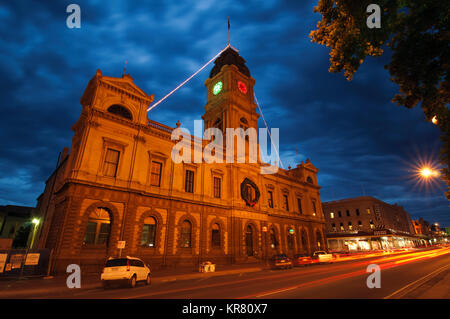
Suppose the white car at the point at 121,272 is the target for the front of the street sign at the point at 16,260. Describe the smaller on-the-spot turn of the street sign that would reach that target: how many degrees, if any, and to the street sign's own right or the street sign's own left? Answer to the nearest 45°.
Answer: approximately 45° to the street sign's own left

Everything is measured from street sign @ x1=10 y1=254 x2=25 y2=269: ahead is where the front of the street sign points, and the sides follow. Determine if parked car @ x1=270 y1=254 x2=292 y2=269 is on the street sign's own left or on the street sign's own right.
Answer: on the street sign's own left

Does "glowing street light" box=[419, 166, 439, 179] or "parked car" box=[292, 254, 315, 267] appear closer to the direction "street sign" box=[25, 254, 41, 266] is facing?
the glowing street light

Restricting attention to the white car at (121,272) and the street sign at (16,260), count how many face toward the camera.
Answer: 1

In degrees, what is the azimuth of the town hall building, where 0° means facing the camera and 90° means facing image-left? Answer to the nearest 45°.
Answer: approximately 315°

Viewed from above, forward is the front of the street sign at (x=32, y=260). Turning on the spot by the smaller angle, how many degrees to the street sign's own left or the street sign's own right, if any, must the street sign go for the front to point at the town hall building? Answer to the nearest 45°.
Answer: approximately 90° to the street sign's own left

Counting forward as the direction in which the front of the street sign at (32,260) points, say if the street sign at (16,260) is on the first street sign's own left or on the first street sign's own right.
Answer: on the first street sign's own right

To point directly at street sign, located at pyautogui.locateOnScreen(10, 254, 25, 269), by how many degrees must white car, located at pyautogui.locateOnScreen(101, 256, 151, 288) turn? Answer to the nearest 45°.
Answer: approximately 90° to its left

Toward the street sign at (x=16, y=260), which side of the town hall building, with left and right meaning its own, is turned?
right

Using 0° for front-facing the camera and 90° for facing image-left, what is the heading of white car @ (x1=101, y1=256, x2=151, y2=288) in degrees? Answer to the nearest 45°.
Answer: approximately 225°
